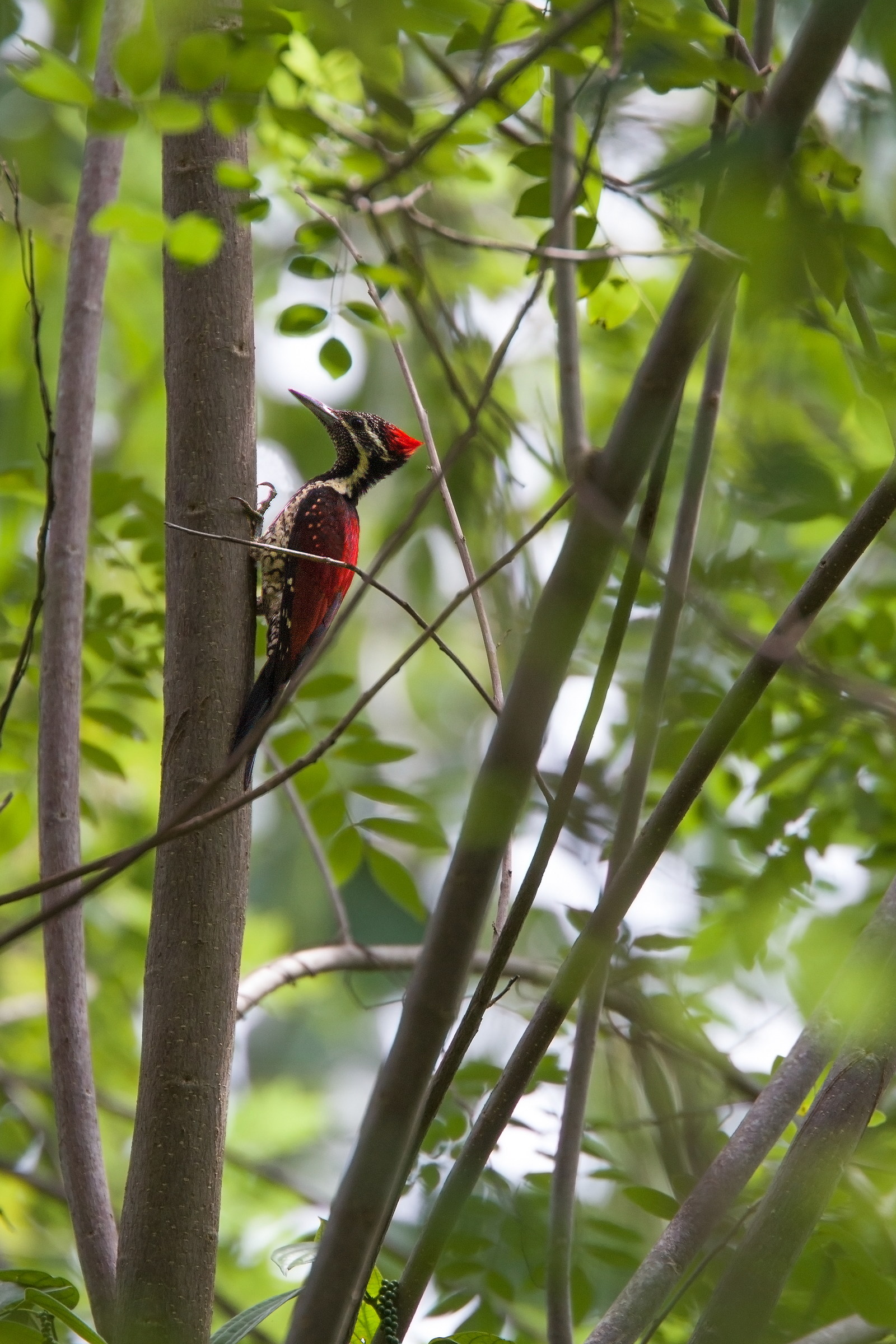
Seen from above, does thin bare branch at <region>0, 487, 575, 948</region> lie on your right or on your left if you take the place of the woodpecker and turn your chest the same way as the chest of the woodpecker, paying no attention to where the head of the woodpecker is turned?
on your left

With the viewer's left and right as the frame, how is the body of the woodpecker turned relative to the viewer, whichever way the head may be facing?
facing to the left of the viewer
